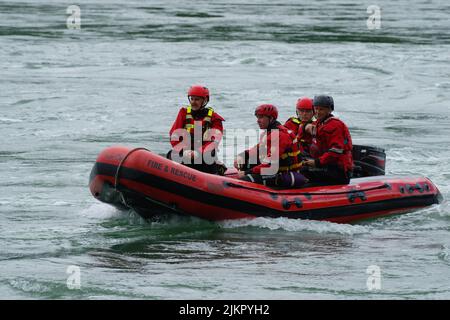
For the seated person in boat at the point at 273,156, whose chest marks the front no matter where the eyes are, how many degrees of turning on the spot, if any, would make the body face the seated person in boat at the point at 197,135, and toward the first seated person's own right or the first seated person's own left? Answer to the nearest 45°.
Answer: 0° — they already face them

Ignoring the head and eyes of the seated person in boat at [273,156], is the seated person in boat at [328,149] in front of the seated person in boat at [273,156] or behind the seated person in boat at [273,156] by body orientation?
behind

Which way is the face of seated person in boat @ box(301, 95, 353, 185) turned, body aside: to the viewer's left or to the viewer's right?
to the viewer's left

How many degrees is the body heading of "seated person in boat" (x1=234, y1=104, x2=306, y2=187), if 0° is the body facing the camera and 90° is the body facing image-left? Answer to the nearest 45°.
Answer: approximately 90°

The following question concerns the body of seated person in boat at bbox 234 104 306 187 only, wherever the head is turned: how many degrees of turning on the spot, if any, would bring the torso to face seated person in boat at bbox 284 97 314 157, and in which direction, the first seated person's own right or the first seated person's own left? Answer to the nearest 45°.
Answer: approximately 135° to the first seated person's own right
